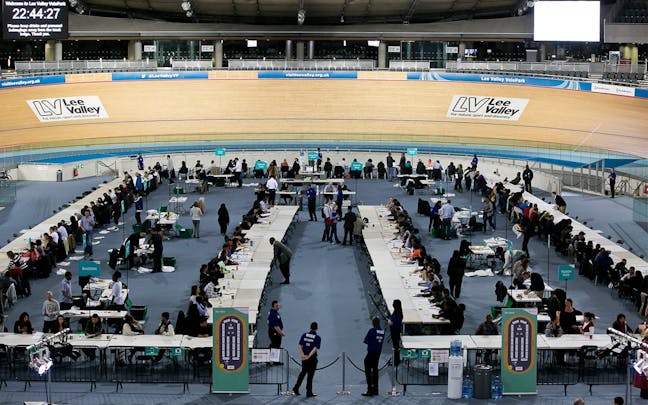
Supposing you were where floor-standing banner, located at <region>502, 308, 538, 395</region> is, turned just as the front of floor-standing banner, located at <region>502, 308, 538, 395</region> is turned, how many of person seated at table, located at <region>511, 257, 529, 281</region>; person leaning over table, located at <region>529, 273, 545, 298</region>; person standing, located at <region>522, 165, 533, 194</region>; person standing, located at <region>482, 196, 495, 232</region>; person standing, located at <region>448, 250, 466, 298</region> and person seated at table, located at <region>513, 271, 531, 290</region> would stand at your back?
6

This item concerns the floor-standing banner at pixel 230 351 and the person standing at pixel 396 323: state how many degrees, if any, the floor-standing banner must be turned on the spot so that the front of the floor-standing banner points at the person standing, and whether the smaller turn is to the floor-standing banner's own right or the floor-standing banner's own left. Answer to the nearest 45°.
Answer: approximately 135° to the floor-standing banner's own left

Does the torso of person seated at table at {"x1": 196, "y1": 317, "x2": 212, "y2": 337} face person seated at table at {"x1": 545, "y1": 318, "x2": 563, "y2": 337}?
no

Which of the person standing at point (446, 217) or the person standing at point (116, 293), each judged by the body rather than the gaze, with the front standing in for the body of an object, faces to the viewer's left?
the person standing at point (116, 293)

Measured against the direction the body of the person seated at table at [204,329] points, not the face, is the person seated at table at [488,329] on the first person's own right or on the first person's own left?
on the first person's own left

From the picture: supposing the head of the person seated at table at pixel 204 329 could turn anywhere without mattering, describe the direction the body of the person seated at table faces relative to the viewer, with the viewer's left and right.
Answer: facing the viewer

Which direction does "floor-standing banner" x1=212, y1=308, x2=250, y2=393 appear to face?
toward the camera

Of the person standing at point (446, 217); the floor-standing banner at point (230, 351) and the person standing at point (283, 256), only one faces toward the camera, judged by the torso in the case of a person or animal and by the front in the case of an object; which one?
the floor-standing banner

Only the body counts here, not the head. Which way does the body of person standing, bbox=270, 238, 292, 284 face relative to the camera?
to the viewer's left

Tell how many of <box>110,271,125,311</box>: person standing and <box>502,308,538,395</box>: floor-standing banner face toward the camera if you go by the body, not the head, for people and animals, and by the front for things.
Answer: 1

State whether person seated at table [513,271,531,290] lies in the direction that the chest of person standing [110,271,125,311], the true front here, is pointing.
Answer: no

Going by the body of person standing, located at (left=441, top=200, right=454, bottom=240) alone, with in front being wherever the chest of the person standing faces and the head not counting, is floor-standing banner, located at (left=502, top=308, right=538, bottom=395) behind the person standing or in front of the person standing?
behind

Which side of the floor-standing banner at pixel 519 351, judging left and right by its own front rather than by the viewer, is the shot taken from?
front

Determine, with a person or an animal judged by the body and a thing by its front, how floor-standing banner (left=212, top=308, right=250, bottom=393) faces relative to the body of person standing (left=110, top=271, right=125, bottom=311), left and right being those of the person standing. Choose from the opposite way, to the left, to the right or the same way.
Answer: to the left

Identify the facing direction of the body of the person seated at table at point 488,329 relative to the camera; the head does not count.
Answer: toward the camera

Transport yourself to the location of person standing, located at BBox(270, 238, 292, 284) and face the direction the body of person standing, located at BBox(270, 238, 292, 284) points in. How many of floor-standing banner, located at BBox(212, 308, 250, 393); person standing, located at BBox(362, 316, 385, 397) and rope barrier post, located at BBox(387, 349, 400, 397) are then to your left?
3
